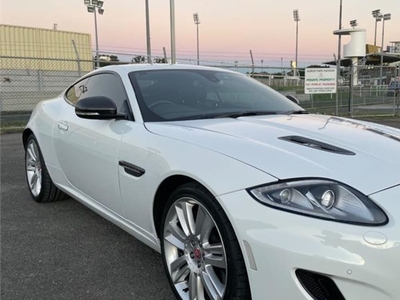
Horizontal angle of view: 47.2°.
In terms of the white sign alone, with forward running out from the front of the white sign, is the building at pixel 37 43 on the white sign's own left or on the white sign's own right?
on the white sign's own right

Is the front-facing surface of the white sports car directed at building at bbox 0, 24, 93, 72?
no

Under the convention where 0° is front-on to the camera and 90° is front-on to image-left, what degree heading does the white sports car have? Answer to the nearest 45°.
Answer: approximately 315°

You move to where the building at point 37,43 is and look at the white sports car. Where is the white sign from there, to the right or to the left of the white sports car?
left

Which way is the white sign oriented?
toward the camera

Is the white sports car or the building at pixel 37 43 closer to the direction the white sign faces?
the white sports car

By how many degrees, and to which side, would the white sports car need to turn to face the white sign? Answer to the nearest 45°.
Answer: approximately 135° to its left

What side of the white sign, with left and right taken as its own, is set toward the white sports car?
front

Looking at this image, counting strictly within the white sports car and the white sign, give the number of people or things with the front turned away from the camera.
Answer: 0

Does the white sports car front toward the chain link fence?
no
